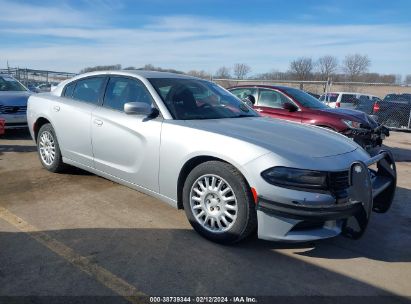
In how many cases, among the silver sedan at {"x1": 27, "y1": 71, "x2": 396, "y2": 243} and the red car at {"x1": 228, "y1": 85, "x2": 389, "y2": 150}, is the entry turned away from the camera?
0

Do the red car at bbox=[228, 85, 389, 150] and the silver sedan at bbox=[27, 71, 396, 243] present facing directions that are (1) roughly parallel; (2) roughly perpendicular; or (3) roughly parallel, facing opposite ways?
roughly parallel

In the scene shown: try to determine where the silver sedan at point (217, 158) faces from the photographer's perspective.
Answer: facing the viewer and to the right of the viewer

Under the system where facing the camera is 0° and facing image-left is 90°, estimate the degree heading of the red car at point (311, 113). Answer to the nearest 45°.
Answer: approximately 315°

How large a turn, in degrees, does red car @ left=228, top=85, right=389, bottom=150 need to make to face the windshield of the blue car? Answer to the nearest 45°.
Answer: approximately 135° to its right

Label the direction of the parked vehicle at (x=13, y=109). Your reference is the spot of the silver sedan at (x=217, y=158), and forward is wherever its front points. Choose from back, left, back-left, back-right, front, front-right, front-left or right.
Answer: back

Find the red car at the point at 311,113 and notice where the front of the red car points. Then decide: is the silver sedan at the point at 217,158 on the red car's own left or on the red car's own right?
on the red car's own right

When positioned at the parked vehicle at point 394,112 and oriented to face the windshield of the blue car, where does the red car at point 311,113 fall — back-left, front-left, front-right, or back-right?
front-left

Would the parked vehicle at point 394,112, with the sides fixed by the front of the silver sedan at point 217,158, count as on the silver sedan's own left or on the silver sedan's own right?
on the silver sedan's own left
